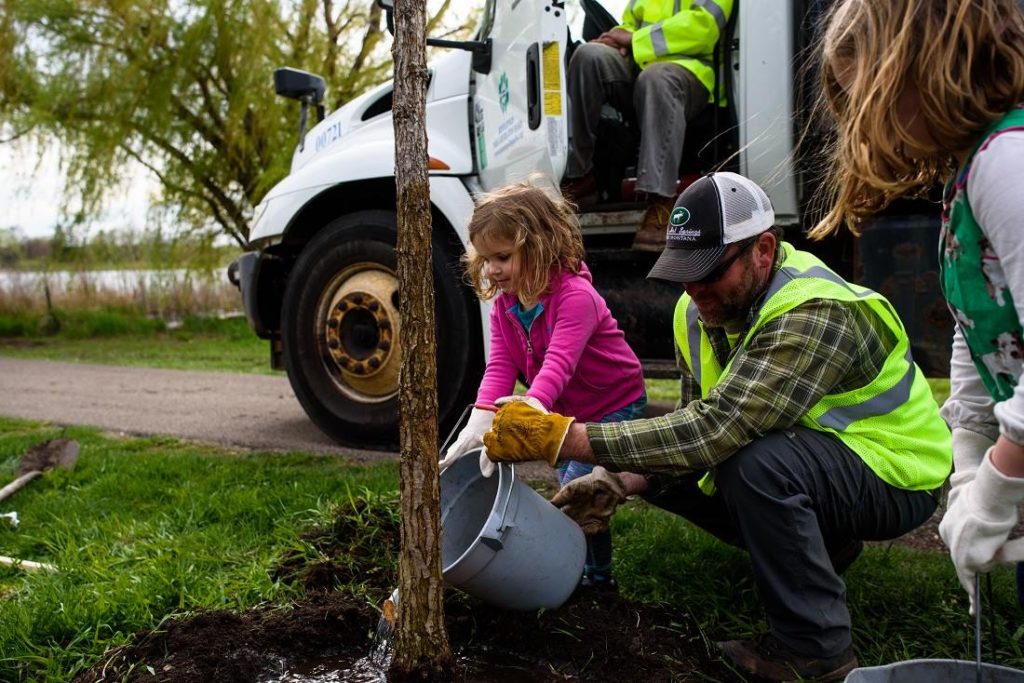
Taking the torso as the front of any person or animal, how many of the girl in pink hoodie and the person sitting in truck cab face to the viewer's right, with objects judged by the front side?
0

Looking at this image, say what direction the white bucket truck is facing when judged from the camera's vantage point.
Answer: facing the viewer and to the left of the viewer

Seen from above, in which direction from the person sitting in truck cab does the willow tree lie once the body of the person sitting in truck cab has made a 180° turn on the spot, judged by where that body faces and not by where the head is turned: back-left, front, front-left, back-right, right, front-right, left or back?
left

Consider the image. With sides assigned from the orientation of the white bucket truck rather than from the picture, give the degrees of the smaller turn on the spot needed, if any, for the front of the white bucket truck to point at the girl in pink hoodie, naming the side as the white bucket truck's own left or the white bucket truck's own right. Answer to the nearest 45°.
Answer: approximately 45° to the white bucket truck's own left

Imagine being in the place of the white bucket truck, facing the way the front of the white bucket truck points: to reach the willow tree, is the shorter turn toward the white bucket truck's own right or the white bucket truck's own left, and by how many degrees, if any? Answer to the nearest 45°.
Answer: approximately 90° to the white bucket truck's own right

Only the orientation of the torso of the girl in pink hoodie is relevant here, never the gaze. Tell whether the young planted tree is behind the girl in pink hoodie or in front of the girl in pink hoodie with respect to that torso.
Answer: in front

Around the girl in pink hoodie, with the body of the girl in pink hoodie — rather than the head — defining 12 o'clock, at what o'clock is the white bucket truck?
The white bucket truck is roughly at 4 o'clock from the girl in pink hoodie.

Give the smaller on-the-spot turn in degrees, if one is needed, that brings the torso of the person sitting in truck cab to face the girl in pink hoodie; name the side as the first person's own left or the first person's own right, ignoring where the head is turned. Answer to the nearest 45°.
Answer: approximately 45° to the first person's own left

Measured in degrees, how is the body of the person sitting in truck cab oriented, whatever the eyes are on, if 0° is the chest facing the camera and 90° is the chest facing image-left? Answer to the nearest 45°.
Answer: approximately 45°
